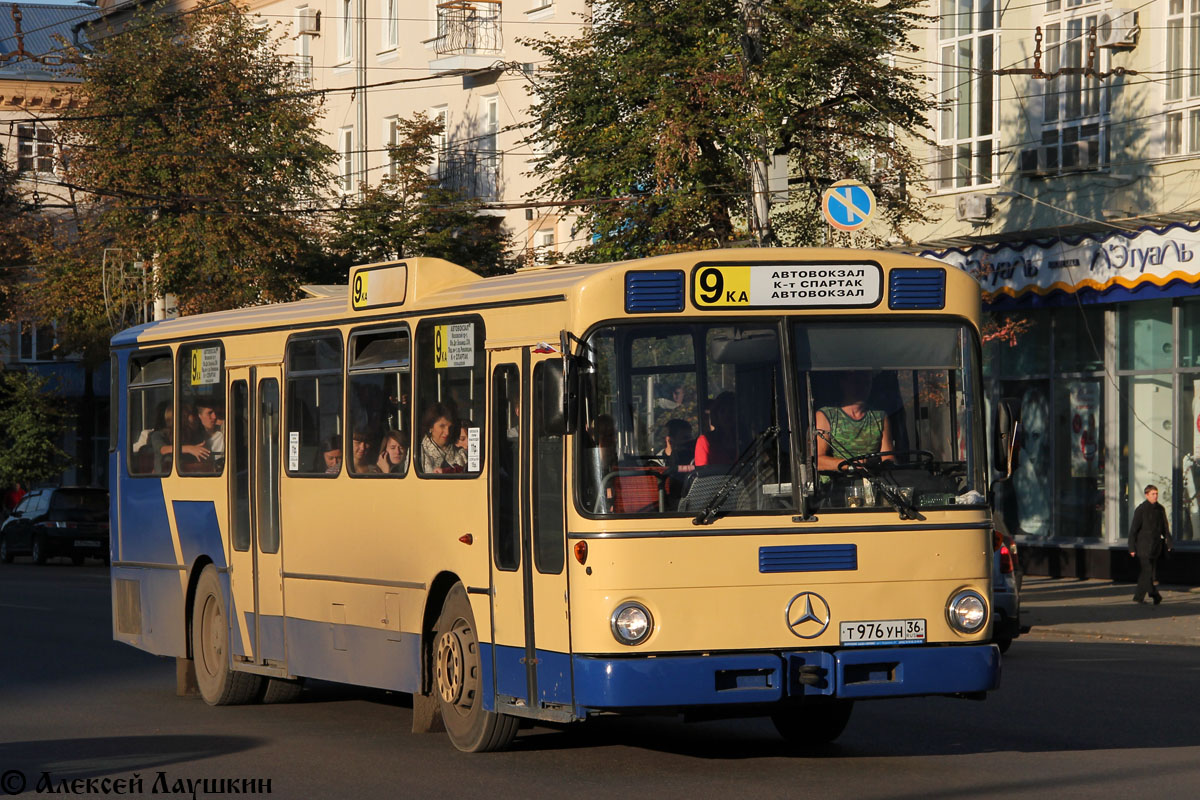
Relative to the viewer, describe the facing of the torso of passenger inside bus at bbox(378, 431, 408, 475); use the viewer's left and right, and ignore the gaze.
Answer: facing the viewer and to the right of the viewer

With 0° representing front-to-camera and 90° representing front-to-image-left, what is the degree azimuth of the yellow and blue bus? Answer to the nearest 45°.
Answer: approximately 315°

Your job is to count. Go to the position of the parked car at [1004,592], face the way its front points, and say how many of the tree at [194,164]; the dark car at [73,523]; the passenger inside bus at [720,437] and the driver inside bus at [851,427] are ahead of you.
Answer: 2

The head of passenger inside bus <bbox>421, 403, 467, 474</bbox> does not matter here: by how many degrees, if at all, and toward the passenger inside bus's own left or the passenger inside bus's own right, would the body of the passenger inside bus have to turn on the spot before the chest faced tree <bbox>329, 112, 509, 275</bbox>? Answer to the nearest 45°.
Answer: approximately 135° to the passenger inside bus's own left

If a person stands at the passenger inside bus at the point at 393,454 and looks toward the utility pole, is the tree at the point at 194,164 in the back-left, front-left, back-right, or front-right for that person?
front-left

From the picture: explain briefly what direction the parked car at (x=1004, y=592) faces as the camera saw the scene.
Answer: facing away from the viewer and to the left of the viewer

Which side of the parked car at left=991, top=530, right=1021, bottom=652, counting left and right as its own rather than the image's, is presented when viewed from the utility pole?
front

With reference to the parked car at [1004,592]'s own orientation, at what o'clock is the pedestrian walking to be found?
The pedestrian walking is roughly at 2 o'clock from the parked car.

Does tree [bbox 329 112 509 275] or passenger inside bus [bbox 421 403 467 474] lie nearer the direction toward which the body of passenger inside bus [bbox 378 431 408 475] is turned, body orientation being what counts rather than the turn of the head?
the passenger inside bus

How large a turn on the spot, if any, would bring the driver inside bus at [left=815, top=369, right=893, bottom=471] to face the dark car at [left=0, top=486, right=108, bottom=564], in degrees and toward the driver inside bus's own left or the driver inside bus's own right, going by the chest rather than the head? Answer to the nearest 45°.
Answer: approximately 135° to the driver inside bus's own right

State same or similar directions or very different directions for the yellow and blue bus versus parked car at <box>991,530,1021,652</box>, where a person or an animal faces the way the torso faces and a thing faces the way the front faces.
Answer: very different directions

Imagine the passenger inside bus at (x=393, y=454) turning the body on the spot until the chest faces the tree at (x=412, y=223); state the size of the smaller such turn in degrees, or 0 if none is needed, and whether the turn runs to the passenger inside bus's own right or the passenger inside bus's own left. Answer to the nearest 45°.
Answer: approximately 135° to the passenger inside bus's own left

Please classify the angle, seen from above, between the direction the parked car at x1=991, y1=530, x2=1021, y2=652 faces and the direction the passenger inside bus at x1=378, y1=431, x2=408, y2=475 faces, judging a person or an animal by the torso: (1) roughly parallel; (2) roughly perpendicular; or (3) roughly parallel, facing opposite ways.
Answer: roughly parallel, facing opposite ways

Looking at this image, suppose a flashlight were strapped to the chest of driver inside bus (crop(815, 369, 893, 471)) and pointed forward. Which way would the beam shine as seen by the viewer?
toward the camera

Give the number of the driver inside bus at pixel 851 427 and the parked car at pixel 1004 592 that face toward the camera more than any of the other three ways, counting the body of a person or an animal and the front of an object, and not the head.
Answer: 1

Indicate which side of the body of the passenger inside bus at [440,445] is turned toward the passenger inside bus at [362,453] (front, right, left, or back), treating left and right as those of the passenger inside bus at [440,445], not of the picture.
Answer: back
